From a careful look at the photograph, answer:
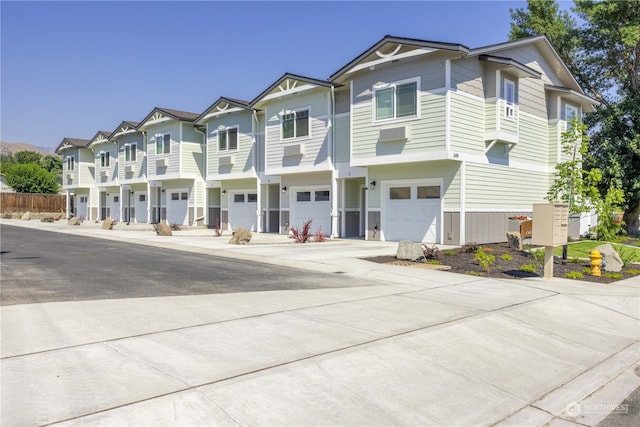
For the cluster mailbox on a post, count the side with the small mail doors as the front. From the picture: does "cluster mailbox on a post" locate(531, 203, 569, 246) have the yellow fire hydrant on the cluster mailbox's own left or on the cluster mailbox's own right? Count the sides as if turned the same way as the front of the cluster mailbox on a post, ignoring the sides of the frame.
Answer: on the cluster mailbox's own left

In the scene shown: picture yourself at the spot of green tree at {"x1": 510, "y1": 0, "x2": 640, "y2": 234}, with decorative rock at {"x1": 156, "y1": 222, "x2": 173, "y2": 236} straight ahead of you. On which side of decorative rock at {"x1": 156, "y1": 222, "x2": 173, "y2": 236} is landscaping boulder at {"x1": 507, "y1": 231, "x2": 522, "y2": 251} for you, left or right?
left

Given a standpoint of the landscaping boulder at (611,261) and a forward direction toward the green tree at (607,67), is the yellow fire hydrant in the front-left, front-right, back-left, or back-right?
back-left

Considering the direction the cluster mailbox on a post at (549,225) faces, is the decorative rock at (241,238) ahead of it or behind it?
behind

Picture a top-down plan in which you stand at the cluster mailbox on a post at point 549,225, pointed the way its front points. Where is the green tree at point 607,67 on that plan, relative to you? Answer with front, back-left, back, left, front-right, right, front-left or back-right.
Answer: back-left

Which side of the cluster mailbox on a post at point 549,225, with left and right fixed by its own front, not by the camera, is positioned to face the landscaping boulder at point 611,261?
left

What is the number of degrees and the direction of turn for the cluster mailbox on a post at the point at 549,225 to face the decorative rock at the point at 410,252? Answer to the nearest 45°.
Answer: approximately 135° to its right

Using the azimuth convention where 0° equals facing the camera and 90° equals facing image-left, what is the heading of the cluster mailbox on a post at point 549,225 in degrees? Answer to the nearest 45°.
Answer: approximately 315°
